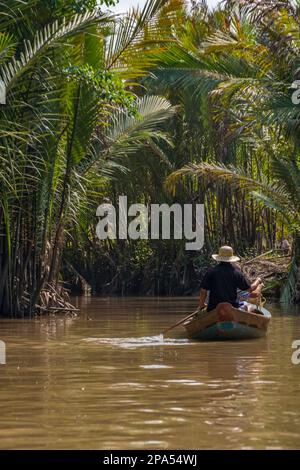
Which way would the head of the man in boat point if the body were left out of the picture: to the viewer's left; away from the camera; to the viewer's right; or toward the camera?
away from the camera

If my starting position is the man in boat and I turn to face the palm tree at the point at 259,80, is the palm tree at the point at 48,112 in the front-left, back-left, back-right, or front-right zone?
front-left

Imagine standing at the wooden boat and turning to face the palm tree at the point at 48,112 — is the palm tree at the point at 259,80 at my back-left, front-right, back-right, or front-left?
front-right

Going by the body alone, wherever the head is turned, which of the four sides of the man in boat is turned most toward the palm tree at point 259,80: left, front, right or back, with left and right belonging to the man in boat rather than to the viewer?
front

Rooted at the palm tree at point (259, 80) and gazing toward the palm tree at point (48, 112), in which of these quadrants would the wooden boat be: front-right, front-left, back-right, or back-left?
front-left

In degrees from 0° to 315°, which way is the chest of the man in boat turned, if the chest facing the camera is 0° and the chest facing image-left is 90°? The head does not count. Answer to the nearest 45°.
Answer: approximately 180°

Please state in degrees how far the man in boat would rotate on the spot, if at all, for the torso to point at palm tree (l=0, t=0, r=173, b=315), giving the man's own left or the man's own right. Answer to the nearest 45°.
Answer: approximately 45° to the man's own left
